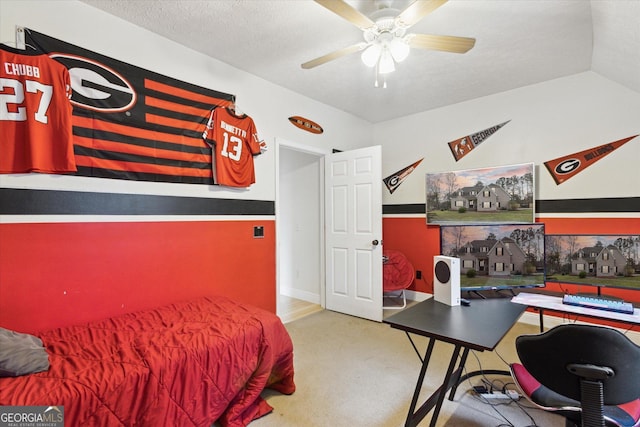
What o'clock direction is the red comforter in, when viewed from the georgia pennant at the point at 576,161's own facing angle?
The red comforter is roughly at 1 o'clock from the georgia pennant.

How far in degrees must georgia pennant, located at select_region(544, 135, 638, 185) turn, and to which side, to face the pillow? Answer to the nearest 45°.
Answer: approximately 45° to its right

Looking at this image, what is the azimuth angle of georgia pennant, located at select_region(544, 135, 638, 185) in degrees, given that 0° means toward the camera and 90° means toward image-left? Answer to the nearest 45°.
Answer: approximately 0°

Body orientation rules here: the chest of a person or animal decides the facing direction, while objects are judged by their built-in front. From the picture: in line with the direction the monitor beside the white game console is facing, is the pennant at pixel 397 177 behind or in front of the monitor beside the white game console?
behind

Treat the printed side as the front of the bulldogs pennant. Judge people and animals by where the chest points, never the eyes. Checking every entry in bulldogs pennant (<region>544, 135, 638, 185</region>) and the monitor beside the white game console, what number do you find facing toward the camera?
2

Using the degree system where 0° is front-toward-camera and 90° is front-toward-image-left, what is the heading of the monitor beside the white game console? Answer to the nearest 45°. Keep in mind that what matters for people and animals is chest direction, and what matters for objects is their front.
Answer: approximately 0°

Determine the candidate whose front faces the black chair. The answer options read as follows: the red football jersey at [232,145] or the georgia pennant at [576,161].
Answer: the georgia pennant
